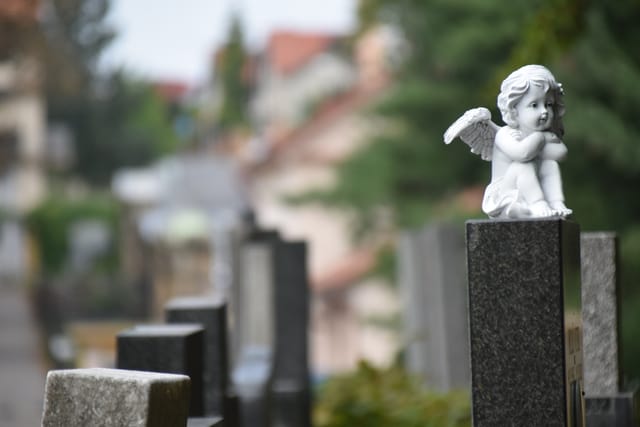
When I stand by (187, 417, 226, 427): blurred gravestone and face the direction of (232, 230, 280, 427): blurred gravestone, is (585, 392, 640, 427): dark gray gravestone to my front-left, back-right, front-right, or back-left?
front-right

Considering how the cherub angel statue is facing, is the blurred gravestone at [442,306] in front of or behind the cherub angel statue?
behind

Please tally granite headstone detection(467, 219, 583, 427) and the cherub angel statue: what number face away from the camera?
0

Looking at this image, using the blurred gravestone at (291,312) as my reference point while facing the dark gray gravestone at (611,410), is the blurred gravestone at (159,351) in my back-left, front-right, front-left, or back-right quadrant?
front-right

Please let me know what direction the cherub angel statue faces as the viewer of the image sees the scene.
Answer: facing the viewer and to the right of the viewer

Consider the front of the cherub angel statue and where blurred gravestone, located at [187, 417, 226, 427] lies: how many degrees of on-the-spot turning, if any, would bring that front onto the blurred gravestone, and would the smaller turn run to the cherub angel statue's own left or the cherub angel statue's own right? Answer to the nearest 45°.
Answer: approximately 135° to the cherub angel statue's own right

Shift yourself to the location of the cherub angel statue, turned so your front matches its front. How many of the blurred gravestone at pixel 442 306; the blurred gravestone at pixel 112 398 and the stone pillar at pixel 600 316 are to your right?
1
